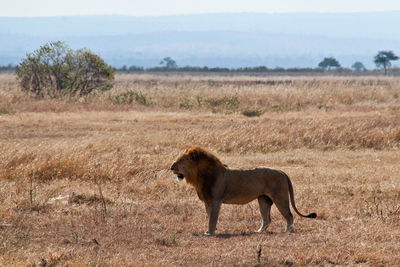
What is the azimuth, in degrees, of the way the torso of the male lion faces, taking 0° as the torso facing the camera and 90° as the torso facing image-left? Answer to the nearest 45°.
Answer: approximately 90°

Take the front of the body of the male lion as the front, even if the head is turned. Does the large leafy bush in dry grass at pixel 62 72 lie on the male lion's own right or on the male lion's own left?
on the male lion's own right
